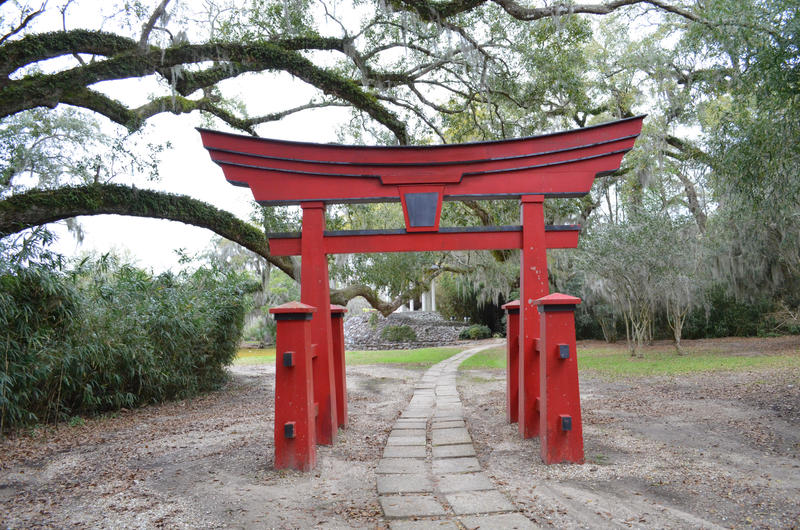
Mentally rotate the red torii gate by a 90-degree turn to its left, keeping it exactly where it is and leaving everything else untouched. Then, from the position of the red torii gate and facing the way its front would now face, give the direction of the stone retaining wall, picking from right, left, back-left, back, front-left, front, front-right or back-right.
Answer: left

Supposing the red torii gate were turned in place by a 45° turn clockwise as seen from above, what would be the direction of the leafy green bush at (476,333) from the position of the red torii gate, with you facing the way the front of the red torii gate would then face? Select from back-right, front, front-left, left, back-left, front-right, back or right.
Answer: back-right

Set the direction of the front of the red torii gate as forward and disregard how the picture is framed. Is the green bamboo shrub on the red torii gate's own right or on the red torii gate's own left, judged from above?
on the red torii gate's own right

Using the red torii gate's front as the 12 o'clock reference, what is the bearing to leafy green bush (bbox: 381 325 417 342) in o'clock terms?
The leafy green bush is roughly at 6 o'clock from the red torii gate.

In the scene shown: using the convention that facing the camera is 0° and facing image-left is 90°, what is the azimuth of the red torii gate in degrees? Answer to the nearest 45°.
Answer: approximately 0°
